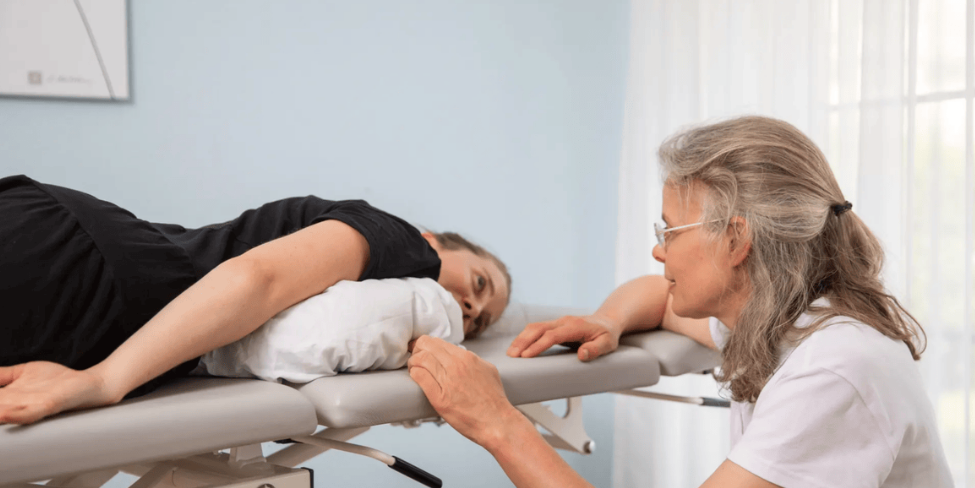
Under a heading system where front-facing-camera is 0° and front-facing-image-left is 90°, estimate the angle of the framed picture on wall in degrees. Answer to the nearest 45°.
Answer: approximately 0°

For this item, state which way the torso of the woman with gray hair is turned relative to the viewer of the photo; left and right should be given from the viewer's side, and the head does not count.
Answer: facing to the left of the viewer

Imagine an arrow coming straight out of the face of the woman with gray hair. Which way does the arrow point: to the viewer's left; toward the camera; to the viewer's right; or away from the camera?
to the viewer's left

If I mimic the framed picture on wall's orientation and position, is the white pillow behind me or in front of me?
in front

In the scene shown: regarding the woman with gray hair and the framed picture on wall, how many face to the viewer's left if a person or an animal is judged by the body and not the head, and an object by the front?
1
